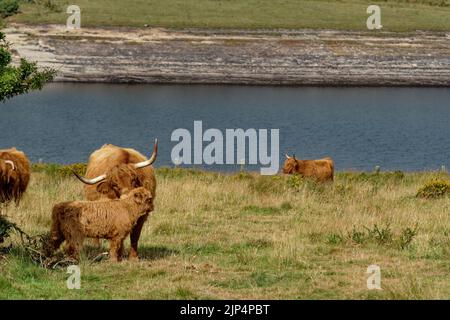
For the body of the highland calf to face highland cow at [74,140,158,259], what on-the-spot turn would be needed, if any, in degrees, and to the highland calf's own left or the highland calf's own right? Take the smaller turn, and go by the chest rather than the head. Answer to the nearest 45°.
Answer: approximately 90° to the highland calf's own left

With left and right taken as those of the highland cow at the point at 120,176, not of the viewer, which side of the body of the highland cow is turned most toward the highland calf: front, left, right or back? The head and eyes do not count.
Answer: front

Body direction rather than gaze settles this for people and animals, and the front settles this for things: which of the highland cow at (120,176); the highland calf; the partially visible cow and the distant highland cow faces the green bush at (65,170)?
the distant highland cow

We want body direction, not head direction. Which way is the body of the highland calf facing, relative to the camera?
to the viewer's right

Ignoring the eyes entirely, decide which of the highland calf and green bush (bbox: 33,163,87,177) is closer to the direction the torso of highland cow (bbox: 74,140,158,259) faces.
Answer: the highland calf

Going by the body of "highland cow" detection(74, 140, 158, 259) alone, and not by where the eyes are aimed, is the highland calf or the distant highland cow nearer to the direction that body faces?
the highland calf

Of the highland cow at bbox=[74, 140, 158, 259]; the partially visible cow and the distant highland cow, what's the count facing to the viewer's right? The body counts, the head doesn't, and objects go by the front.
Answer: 0

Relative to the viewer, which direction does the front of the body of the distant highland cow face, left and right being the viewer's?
facing to the left of the viewer

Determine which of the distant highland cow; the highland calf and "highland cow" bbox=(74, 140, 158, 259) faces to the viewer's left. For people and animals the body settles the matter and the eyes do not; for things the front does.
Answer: the distant highland cow

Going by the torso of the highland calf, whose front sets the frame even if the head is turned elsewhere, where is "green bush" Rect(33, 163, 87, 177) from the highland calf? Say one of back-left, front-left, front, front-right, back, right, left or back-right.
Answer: left

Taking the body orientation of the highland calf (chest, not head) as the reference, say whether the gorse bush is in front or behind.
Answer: in front

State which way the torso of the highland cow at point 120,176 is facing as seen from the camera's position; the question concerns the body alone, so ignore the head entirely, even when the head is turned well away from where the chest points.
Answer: toward the camera

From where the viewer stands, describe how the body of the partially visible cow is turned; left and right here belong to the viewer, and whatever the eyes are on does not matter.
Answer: facing the viewer and to the left of the viewer

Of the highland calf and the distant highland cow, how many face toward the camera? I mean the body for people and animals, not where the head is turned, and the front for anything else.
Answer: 0
